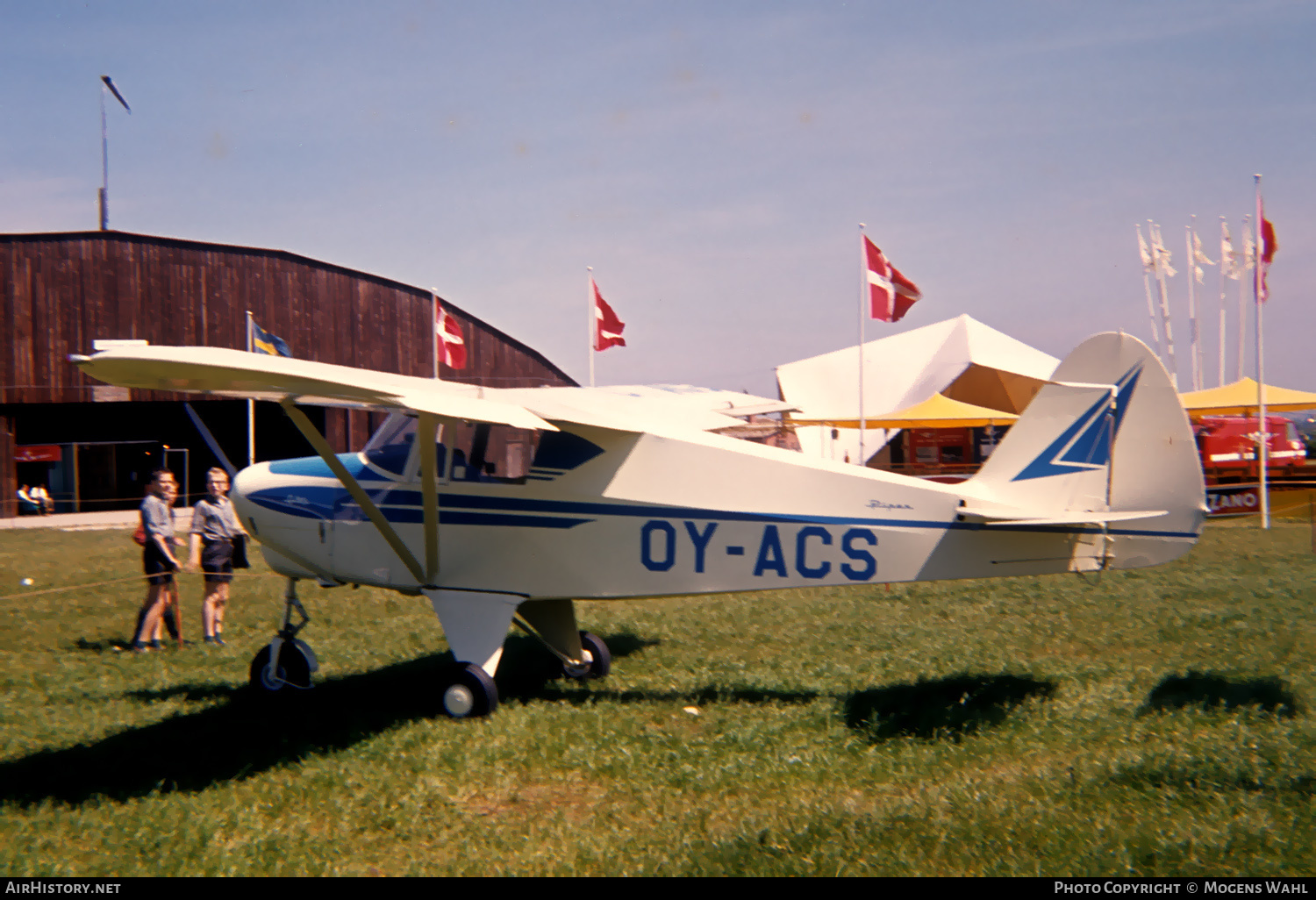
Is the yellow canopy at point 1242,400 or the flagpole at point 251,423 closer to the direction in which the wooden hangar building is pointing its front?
the flagpole

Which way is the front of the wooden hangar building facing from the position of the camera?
facing the viewer

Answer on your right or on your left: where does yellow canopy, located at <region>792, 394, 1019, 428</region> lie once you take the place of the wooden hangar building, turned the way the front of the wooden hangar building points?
on your left

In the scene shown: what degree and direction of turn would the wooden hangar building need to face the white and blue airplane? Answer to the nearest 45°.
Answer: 0° — it already faces it

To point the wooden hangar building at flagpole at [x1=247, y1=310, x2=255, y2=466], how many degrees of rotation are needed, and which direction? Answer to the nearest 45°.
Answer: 0° — it already faces it

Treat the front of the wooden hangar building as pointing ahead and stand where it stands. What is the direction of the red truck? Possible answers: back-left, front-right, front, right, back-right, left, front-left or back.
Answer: front-left

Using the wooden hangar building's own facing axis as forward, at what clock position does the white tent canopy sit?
The white tent canopy is roughly at 9 o'clock from the wooden hangar building.

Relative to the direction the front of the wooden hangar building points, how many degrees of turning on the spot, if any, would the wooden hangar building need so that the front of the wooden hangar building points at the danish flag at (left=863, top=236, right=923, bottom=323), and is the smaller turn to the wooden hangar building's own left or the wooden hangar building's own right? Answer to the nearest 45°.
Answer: approximately 45° to the wooden hangar building's own left

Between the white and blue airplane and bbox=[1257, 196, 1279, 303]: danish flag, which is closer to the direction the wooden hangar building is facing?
the white and blue airplane

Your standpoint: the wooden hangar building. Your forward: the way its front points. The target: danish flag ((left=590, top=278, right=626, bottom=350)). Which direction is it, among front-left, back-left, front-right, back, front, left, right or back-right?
front-left

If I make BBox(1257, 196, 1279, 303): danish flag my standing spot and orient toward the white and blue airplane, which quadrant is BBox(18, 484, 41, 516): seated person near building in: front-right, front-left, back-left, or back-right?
front-right

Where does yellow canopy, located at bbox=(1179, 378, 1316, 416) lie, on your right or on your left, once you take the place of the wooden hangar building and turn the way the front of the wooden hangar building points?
on your left
